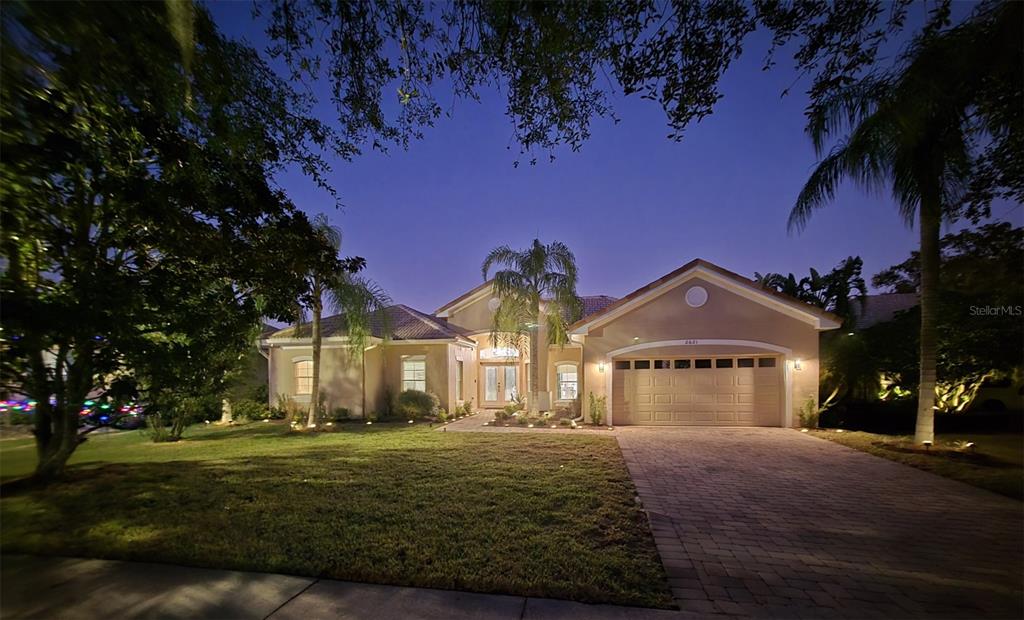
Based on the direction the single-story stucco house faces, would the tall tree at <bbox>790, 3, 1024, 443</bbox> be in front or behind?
in front

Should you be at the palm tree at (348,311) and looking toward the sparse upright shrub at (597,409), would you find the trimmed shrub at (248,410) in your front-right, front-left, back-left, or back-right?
back-left

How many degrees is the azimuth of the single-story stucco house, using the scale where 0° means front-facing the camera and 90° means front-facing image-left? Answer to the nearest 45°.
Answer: approximately 0°

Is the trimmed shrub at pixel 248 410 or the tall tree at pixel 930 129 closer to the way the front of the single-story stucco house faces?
the tall tree

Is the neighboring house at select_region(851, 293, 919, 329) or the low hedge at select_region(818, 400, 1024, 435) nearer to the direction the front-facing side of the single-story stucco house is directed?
the low hedge

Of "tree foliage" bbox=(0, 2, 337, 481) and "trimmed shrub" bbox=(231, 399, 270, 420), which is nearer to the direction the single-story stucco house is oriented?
the tree foliage

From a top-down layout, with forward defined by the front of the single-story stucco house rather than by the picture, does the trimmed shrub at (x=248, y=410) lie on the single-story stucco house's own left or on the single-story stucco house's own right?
on the single-story stucco house's own right

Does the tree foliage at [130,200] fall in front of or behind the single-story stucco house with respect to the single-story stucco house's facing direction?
in front

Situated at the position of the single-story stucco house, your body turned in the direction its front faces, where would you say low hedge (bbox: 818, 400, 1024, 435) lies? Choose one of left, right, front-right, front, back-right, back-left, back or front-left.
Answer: left
